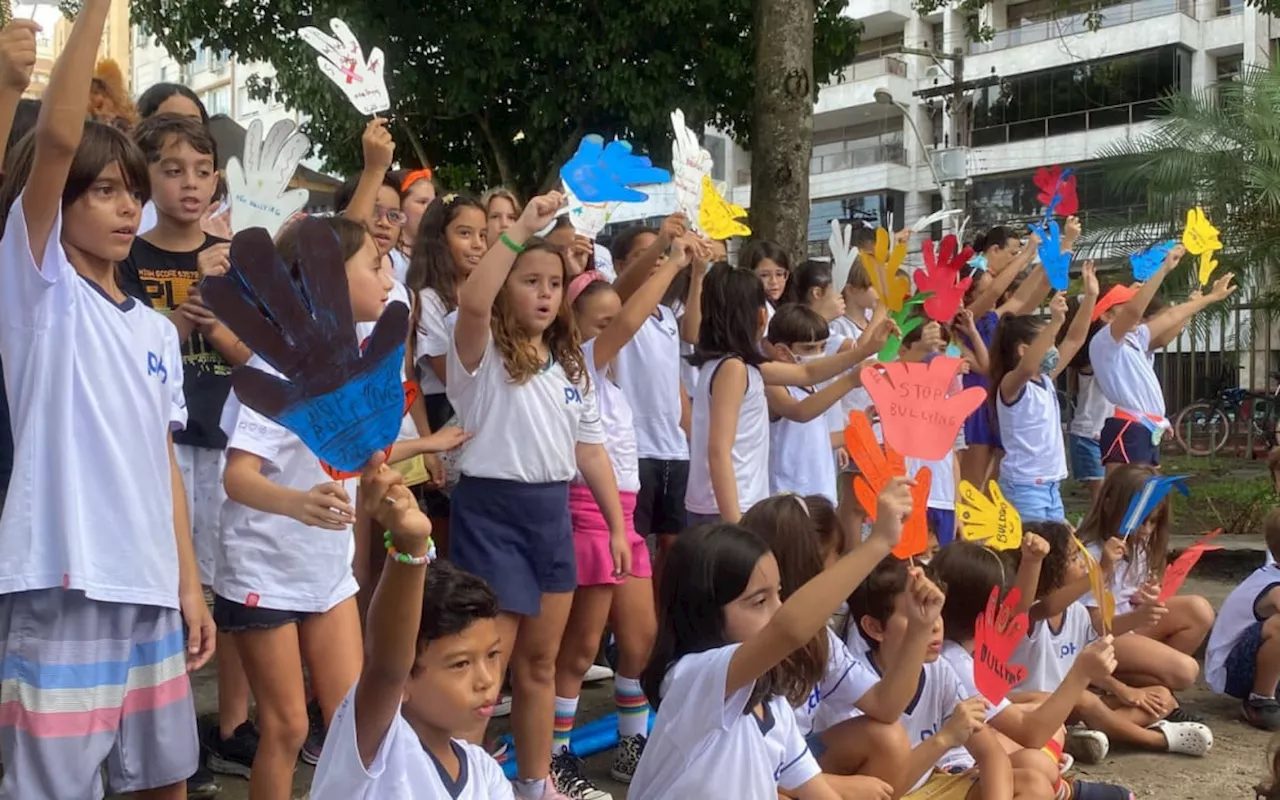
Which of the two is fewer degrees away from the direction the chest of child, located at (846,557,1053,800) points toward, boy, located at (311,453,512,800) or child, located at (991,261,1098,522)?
the boy

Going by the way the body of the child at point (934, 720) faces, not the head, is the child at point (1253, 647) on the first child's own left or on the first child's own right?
on the first child's own left

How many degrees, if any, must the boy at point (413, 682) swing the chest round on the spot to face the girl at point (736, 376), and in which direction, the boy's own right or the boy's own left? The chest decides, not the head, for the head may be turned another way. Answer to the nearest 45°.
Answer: approximately 90° to the boy's own left

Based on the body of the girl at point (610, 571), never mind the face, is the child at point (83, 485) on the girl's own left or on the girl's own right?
on the girl's own right

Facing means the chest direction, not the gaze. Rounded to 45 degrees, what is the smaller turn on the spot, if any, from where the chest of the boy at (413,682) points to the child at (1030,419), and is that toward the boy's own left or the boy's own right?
approximately 90° to the boy's own left

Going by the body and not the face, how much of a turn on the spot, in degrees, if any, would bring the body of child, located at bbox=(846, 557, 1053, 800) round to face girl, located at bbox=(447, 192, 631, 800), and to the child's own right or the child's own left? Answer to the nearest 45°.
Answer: approximately 135° to the child's own right

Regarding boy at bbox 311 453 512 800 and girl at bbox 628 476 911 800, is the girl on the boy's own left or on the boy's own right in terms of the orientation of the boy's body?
on the boy's own left

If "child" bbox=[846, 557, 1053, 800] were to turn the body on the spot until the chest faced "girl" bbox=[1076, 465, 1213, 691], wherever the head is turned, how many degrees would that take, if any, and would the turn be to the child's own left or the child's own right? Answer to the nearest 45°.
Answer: approximately 90° to the child's own left

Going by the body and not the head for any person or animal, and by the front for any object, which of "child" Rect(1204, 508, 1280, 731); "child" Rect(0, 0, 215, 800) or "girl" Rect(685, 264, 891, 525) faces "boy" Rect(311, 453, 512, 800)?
"child" Rect(0, 0, 215, 800)
